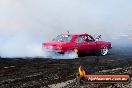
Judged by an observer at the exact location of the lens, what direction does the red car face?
facing away from the viewer and to the right of the viewer
